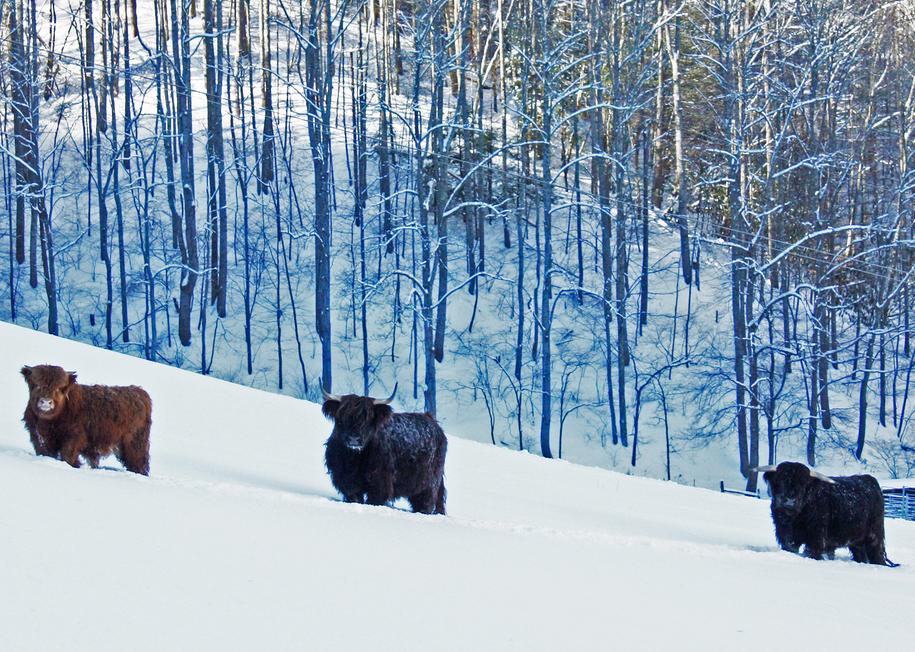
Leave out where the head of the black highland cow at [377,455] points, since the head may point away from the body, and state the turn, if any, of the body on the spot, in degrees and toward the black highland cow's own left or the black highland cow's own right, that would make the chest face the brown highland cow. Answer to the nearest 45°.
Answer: approximately 45° to the black highland cow's own right

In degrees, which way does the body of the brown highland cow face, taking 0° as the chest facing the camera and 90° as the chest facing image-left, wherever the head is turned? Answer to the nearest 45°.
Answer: approximately 45°

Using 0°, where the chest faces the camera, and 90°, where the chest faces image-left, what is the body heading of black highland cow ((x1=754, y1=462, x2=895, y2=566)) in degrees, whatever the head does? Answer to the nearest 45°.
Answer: approximately 45°

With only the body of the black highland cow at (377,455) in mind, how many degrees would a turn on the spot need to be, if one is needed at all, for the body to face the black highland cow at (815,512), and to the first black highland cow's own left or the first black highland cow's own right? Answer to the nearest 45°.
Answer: approximately 135° to the first black highland cow's own left

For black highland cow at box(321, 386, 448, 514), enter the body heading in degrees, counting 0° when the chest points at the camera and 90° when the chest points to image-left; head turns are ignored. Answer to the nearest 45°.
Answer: approximately 45°

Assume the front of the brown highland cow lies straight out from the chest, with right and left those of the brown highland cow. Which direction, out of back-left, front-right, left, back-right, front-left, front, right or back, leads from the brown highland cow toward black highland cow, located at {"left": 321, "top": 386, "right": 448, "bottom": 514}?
back-left
